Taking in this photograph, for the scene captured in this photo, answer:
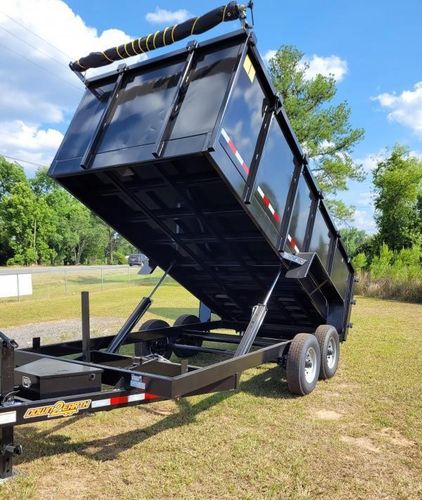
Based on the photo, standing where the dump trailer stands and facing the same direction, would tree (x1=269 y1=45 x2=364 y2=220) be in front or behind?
behind

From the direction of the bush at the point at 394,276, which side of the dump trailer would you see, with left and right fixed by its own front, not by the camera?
back

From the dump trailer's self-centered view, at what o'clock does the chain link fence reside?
The chain link fence is roughly at 4 o'clock from the dump trailer.

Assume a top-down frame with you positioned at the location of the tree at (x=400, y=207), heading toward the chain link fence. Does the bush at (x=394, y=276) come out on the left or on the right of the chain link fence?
left

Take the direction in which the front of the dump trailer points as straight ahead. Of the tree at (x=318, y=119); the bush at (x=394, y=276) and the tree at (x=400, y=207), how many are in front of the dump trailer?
0

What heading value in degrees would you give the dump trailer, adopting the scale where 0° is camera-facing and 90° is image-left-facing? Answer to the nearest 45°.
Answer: approximately 45°

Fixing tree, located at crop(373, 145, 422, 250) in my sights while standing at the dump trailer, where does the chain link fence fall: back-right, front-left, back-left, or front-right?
front-left

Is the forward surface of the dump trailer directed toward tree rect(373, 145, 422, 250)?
no
